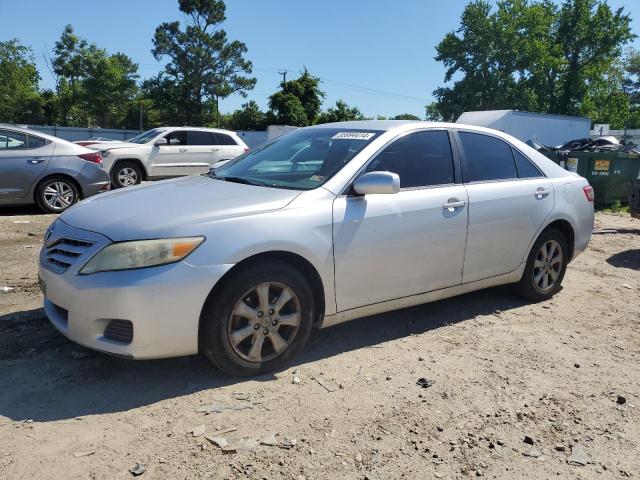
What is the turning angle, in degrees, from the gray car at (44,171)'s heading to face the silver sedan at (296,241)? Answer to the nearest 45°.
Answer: approximately 90° to its left

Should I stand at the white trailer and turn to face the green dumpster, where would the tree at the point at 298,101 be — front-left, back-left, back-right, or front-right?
back-right

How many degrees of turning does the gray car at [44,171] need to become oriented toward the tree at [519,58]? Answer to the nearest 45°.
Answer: approximately 135° to its right

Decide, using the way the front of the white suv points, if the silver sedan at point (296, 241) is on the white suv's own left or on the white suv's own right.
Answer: on the white suv's own left

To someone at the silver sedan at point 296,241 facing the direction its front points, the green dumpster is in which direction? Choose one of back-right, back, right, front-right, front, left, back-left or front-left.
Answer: back

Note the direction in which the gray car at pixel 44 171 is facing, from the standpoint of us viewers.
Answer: facing to the left of the viewer

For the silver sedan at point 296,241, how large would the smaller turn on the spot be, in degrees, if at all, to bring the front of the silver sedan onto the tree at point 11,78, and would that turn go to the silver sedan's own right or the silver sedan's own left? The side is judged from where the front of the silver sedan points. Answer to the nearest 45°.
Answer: approximately 90° to the silver sedan's own right

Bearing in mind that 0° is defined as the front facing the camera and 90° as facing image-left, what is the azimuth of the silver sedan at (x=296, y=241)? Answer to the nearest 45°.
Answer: approximately 45°

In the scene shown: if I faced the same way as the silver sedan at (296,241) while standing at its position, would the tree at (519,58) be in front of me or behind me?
behind
